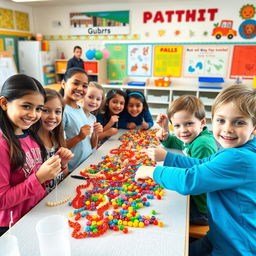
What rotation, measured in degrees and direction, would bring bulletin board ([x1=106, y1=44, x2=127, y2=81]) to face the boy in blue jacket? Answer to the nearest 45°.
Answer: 0° — it already faces them

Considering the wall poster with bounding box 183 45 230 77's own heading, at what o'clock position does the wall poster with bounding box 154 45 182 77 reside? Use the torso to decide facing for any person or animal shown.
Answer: the wall poster with bounding box 154 45 182 77 is roughly at 3 o'clock from the wall poster with bounding box 183 45 230 77.

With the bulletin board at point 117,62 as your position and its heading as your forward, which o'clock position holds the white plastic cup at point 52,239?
The white plastic cup is roughly at 12 o'clock from the bulletin board.

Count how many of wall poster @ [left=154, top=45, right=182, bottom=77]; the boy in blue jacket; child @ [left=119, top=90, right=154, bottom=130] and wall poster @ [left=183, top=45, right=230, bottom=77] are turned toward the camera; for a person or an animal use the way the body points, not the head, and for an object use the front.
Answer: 3

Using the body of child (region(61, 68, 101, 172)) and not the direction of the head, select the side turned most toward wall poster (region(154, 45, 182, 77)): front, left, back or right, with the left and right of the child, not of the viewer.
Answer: left
